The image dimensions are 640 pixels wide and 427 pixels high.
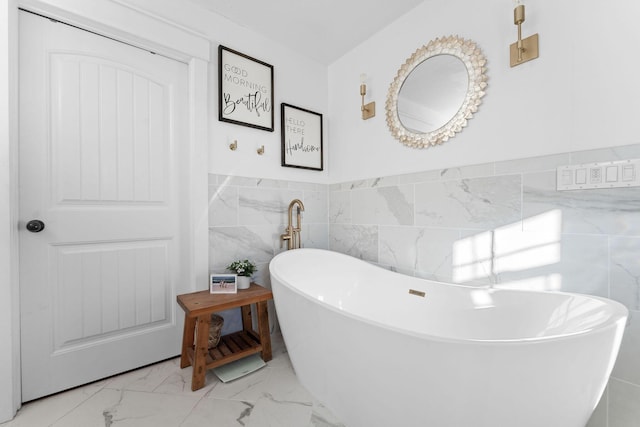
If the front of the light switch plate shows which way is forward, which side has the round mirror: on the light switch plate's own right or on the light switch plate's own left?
on the light switch plate's own right

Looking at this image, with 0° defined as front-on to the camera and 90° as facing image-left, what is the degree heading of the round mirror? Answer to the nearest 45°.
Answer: approximately 45°

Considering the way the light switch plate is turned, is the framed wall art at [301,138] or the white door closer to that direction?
the white door

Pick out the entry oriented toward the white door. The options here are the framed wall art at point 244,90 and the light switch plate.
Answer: the light switch plate

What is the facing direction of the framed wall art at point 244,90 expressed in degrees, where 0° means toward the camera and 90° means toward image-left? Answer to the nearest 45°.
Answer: approximately 315°

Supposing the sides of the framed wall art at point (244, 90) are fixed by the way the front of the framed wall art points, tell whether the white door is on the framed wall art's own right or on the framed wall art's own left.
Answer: on the framed wall art's own right

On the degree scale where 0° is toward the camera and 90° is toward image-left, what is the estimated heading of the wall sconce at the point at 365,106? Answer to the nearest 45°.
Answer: approximately 45°

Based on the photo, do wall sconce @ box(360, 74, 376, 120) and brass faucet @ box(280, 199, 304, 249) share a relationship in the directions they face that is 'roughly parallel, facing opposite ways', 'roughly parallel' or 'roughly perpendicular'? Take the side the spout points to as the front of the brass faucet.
roughly perpendicular

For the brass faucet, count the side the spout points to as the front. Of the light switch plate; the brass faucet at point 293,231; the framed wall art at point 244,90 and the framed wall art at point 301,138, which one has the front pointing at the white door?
the light switch plate
